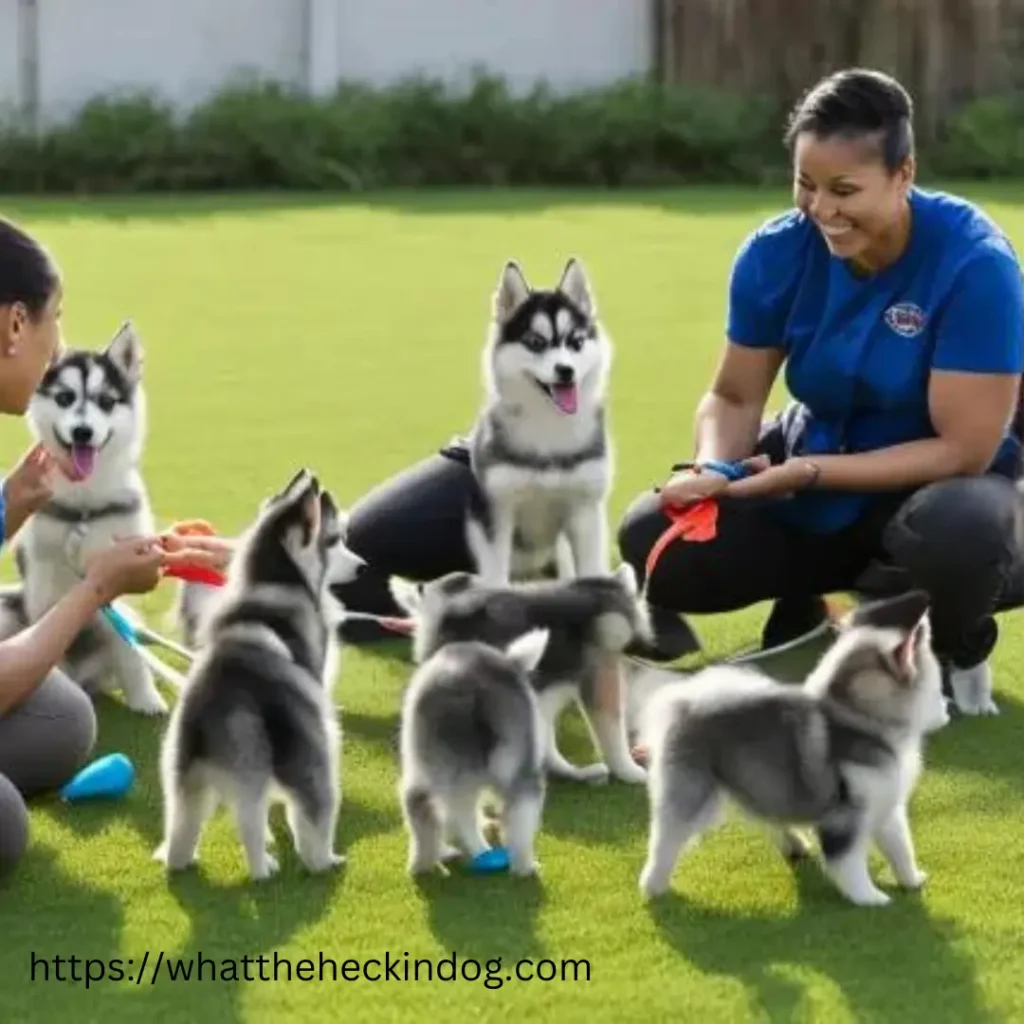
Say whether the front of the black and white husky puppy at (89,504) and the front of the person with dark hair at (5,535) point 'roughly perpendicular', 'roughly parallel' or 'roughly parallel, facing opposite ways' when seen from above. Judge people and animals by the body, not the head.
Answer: roughly perpendicular

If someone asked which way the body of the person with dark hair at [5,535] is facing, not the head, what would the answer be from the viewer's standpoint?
to the viewer's right

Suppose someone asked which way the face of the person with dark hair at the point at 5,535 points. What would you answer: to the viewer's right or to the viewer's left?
to the viewer's right

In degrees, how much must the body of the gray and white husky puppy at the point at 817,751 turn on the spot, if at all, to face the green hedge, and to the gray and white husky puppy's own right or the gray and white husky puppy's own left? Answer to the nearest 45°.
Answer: approximately 90° to the gray and white husky puppy's own left
